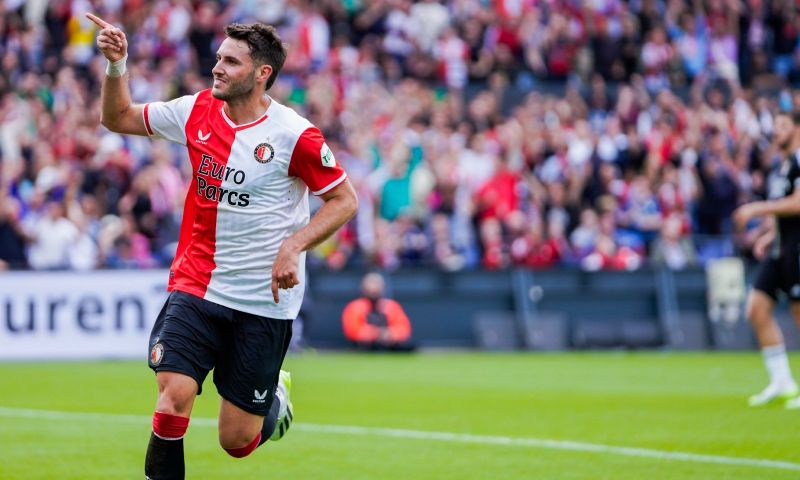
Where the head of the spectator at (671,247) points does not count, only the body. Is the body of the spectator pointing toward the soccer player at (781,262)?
yes

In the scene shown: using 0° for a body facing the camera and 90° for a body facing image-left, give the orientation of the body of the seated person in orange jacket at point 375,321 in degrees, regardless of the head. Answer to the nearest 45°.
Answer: approximately 0°

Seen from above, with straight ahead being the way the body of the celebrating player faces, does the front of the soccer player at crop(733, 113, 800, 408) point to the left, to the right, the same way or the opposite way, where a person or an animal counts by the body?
to the right

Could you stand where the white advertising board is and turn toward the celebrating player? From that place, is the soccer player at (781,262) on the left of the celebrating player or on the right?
left

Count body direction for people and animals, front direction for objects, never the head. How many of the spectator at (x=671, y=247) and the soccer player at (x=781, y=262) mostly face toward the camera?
1

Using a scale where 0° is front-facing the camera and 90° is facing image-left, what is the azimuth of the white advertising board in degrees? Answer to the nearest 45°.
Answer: approximately 0°

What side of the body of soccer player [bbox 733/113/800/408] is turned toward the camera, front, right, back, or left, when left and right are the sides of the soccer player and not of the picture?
left

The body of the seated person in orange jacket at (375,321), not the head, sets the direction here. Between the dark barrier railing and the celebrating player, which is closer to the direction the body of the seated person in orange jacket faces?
the celebrating player
